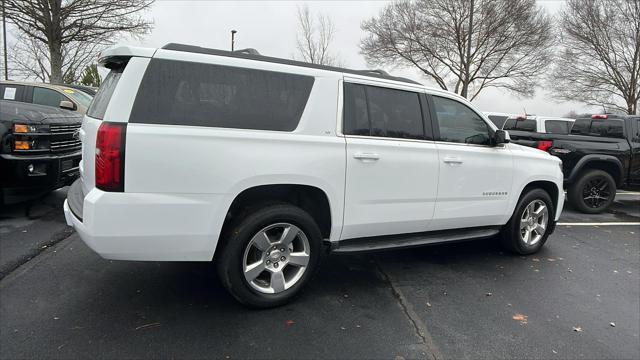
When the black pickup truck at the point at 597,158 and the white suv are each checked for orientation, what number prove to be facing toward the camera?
0

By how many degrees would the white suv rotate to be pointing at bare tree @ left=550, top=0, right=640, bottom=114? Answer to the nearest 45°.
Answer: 0° — it already faces it

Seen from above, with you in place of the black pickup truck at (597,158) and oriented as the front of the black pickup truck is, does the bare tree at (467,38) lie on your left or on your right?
on your left

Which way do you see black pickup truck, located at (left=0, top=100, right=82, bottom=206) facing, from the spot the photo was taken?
facing the viewer and to the right of the viewer

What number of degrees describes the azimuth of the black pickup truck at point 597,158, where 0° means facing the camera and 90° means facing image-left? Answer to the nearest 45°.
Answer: approximately 225°

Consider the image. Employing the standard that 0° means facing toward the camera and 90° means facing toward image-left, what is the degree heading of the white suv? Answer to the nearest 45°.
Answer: approximately 225°

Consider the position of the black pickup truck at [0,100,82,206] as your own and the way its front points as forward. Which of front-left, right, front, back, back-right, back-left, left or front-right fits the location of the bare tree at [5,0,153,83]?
back-left

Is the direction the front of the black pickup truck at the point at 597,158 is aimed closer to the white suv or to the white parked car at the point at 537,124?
the white parked car

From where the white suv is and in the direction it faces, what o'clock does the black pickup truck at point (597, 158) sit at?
The black pickup truck is roughly at 12 o'clock from the white suv.

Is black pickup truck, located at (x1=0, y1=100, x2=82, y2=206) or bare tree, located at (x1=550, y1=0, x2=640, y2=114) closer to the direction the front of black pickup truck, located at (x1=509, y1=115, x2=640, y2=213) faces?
the bare tree

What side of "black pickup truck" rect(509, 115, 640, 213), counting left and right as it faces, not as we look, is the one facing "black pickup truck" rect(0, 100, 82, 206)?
back
